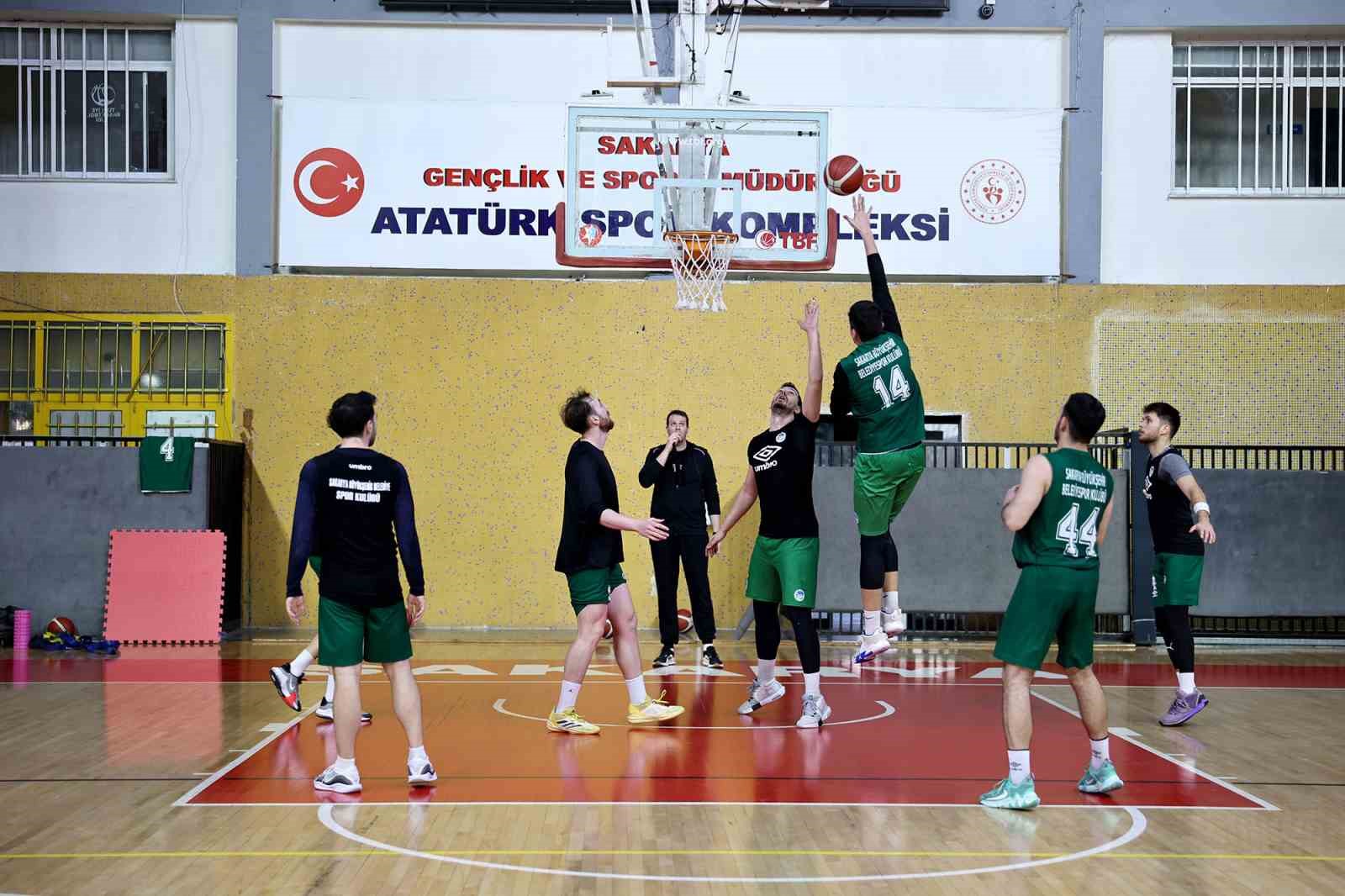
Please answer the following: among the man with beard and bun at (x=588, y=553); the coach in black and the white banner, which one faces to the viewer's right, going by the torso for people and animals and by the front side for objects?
the man with beard and bun

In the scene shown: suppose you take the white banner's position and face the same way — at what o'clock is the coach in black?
The coach in black is roughly at 11 o'clock from the white banner.

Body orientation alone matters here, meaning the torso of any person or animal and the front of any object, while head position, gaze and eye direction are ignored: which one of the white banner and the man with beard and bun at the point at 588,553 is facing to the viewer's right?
the man with beard and bun

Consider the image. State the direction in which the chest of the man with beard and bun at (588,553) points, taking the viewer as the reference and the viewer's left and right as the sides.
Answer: facing to the right of the viewer

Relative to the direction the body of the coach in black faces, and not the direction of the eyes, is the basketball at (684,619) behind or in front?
behind

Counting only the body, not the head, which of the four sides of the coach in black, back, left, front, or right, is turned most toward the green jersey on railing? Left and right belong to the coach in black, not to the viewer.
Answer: right

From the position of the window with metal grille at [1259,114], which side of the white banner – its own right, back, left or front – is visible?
left

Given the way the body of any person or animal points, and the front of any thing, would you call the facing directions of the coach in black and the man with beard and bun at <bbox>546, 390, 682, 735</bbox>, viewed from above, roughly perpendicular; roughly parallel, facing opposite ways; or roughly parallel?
roughly perpendicular

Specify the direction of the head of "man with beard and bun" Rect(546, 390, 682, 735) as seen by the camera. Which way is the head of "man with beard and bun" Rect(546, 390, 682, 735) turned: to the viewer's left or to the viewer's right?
to the viewer's right
